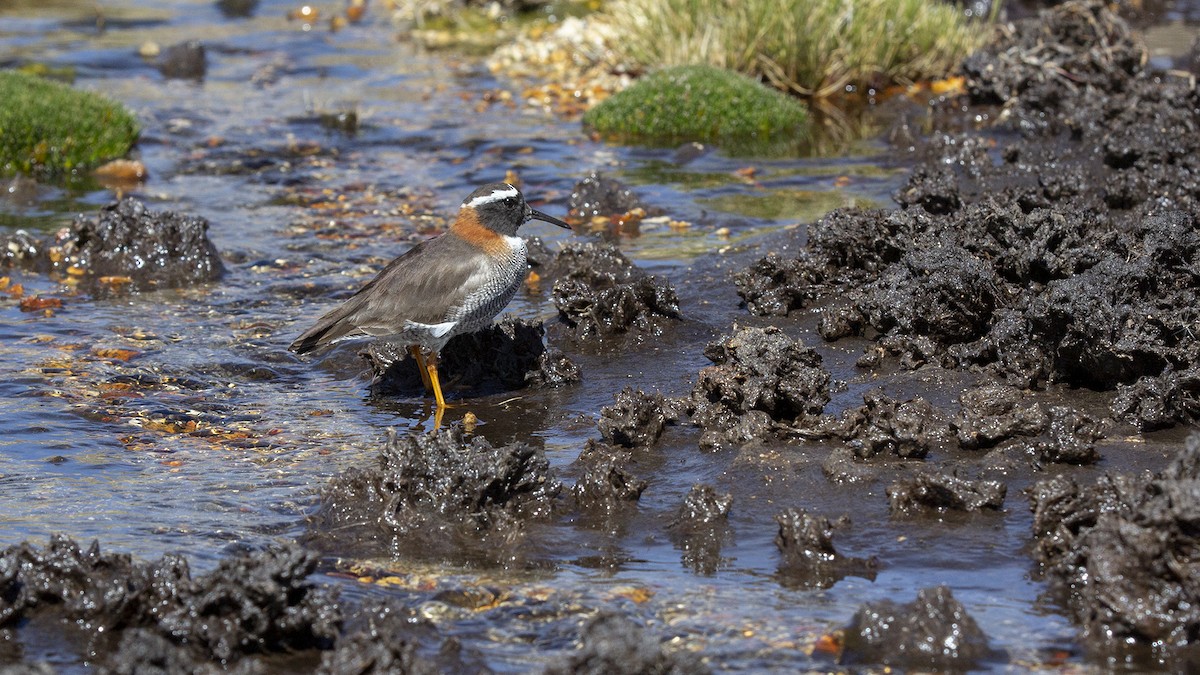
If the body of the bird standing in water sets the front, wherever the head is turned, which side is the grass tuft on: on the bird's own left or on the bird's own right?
on the bird's own left

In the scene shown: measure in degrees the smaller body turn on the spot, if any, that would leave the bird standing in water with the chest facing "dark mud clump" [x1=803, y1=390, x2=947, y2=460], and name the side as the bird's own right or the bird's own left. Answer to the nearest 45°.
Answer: approximately 45° to the bird's own right

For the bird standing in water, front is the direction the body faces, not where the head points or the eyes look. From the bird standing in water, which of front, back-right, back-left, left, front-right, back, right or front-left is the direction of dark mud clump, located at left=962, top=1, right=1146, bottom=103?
front-left

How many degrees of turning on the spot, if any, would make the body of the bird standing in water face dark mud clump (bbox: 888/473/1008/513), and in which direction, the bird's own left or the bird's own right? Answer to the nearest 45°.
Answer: approximately 45° to the bird's own right

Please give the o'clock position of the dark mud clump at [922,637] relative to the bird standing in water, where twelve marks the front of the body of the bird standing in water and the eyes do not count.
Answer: The dark mud clump is roughly at 2 o'clock from the bird standing in water.

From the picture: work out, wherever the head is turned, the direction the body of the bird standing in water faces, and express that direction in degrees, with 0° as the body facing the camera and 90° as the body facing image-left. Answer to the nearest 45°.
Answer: approximately 270°

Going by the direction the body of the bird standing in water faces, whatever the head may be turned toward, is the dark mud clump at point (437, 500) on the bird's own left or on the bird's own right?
on the bird's own right

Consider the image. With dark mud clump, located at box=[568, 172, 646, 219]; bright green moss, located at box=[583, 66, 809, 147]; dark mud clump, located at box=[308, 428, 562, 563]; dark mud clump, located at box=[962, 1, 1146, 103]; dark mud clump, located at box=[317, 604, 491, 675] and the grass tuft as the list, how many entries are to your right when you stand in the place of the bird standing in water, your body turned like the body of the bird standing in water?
2

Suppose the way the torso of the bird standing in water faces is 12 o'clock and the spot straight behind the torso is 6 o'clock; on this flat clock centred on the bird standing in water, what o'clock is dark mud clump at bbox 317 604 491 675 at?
The dark mud clump is roughly at 3 o'clock from the bird standing in water.

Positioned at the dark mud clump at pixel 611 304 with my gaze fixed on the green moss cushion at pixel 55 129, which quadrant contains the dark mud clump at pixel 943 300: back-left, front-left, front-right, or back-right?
back-right

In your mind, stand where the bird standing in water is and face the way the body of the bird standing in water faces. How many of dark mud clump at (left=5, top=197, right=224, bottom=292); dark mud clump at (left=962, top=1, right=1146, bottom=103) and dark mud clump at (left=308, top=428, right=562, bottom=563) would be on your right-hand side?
1

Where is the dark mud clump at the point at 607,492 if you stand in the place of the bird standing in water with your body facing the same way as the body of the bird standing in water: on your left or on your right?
on your right

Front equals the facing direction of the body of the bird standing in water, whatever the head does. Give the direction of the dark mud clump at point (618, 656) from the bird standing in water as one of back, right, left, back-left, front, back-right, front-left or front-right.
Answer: right

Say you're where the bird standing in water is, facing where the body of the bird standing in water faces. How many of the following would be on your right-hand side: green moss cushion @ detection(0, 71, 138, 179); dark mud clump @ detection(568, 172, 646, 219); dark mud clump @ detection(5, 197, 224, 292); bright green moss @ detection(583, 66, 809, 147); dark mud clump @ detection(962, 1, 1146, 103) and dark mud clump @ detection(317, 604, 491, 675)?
1

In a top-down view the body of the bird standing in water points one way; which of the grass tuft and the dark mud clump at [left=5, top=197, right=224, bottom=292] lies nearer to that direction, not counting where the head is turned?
the grass tuft

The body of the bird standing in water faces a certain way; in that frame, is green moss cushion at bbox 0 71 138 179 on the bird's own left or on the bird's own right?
on the bird's own left

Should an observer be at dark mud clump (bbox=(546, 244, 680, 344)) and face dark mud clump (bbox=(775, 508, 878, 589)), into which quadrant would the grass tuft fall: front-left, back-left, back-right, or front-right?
back-left
